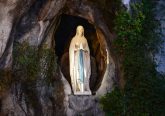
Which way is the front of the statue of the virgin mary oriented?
toward the camera
